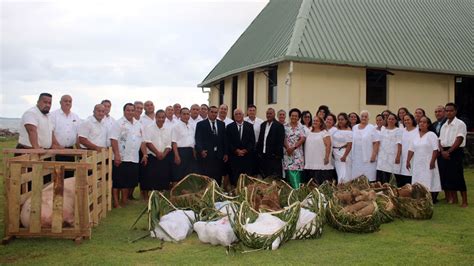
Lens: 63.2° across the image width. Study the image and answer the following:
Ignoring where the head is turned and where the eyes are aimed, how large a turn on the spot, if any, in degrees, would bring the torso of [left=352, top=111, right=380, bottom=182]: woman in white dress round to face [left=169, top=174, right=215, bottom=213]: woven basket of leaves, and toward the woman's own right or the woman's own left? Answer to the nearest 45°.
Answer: approximately 45° to the woman's own right

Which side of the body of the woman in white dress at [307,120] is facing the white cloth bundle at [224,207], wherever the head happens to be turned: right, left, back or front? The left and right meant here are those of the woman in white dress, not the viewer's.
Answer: front

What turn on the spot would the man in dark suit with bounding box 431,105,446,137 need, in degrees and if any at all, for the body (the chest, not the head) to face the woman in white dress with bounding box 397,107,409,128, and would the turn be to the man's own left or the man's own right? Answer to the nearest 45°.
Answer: approximately 45° to the man's own right

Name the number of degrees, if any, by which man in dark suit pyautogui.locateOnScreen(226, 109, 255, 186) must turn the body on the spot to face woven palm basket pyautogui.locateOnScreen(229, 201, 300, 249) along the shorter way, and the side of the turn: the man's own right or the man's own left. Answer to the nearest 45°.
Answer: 0° — they already face it

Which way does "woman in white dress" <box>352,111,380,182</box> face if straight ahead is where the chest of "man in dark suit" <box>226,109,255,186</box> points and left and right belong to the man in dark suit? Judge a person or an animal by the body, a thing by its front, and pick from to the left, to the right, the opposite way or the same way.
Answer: the same way

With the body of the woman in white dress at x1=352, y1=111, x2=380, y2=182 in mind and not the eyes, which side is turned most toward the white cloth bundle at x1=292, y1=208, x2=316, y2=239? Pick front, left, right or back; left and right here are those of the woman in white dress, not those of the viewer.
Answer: front

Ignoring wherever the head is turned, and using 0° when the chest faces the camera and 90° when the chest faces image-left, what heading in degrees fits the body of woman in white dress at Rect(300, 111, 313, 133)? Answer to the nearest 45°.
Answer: approximately 0°

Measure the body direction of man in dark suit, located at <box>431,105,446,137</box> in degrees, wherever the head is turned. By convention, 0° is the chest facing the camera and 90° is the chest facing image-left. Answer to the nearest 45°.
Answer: approximately 45°

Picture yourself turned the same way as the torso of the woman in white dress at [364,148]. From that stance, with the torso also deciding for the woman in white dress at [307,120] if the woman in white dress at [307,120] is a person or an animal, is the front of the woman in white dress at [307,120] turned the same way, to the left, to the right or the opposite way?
the same way

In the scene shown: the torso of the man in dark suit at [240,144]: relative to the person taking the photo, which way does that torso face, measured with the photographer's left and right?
facing the viewer

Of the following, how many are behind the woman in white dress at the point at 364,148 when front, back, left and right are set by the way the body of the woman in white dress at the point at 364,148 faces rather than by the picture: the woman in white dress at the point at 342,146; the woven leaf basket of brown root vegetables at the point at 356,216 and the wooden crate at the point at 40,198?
0

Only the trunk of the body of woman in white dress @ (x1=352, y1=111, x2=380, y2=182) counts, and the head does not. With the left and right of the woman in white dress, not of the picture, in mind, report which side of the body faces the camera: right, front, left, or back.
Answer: front

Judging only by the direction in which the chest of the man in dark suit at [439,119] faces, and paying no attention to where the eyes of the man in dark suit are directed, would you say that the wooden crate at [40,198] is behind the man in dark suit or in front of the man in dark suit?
in front

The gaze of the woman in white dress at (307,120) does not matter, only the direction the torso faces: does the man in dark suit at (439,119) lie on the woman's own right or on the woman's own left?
on the woman's own left

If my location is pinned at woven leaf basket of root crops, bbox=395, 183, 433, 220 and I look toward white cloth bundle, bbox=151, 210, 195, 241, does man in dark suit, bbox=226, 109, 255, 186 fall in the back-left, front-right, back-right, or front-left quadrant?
front-right

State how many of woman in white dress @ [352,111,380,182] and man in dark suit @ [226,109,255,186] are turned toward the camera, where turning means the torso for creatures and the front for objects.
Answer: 2

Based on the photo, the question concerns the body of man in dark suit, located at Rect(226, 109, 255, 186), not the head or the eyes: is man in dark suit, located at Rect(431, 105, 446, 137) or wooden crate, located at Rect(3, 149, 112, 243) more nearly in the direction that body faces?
the wooden crate

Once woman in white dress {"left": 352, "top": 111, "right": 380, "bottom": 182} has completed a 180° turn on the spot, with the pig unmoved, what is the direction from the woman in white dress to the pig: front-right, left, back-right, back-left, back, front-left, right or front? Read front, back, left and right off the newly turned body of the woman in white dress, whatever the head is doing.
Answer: back-left

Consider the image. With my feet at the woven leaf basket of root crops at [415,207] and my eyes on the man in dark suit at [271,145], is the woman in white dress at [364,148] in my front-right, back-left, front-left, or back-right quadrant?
front-right

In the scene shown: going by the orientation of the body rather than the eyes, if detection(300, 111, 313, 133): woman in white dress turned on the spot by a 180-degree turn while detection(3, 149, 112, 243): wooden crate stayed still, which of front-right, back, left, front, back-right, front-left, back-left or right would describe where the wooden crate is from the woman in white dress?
back-left
